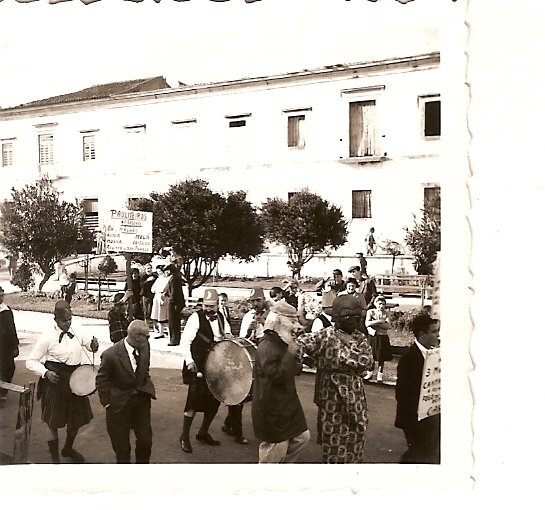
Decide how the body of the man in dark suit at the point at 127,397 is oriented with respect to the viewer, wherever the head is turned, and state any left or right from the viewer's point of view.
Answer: facing the viewer and to the right of the viewer

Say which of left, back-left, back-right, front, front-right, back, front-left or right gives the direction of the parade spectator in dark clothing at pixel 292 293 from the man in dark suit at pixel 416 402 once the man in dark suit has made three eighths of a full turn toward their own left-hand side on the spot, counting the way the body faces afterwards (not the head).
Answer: front-left

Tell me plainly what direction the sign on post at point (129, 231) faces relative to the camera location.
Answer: facing the viewer

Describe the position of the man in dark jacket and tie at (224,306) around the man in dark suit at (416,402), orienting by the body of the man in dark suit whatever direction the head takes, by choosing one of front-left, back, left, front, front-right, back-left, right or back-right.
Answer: back

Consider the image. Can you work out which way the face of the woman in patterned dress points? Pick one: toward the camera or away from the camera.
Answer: toward the camera

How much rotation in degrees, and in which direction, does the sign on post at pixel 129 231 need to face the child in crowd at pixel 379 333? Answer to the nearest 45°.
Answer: approximately 90° to its left

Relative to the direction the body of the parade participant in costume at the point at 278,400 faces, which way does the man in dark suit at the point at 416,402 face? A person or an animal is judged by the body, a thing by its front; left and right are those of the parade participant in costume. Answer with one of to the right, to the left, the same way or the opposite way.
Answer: the same way

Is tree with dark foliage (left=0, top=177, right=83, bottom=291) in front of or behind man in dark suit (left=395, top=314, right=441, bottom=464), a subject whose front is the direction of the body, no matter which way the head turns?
behind
